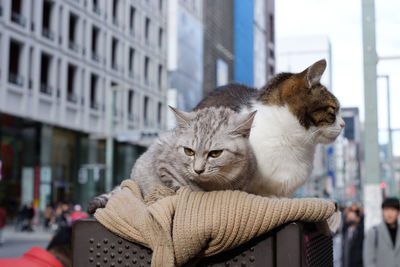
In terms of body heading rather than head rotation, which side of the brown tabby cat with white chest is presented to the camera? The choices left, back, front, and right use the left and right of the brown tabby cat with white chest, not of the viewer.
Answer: right

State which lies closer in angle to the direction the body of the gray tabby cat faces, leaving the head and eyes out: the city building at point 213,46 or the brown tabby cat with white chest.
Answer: the brown tabby cat with white chest

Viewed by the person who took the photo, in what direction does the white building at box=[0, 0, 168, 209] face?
facing the viewer and to the right of the viewer

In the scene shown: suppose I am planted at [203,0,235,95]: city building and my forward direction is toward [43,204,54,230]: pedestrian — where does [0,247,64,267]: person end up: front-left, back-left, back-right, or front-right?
front-left

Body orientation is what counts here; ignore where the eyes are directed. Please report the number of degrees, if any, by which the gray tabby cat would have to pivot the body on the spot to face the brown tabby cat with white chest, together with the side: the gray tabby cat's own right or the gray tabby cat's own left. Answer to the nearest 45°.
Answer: approximately 90° to the gray tabby cat's own left

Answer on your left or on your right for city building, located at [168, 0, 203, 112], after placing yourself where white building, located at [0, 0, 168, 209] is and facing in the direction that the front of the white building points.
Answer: on your left

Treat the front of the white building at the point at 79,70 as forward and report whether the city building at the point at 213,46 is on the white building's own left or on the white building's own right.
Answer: on the white building's own left

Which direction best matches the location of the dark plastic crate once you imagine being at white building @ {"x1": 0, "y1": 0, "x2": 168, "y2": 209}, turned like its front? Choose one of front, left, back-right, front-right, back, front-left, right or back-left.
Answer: front-right

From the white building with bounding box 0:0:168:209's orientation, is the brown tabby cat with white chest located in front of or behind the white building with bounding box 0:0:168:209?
in front

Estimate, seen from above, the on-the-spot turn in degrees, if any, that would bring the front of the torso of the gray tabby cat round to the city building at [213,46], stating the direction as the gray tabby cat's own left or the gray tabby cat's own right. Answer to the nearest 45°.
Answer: approximately 135° to the gray tabby cat's own left

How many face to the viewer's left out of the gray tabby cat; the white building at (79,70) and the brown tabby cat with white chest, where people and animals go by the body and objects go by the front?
0

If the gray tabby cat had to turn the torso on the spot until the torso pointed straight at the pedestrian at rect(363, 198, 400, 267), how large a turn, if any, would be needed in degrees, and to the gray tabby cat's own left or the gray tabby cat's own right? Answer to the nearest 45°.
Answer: approximately 90° to the gray tabby cat's own left

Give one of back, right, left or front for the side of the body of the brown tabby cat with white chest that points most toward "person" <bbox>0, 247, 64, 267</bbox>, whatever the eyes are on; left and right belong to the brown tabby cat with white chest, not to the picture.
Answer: back

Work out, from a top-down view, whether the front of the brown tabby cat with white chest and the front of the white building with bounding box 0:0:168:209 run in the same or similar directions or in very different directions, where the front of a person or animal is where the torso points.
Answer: same or similar directions
